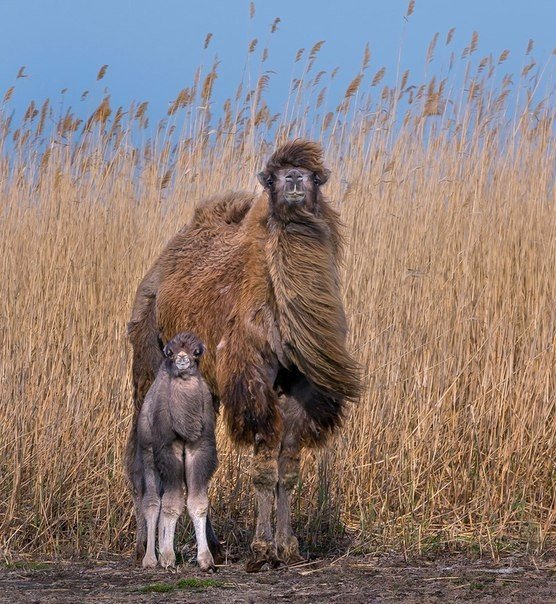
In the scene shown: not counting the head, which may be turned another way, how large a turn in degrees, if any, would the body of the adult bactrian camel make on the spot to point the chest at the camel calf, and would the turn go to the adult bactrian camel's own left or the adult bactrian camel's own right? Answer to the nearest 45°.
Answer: approximately 135° to the adult bactrian camel's own right

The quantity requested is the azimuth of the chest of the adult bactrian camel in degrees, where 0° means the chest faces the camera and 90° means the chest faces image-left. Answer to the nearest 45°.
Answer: approximately 315°

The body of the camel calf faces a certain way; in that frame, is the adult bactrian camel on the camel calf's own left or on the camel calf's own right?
on the camel calf's own left

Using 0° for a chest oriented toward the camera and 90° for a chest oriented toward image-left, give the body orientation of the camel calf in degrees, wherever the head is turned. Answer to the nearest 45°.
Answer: approximately 0°
